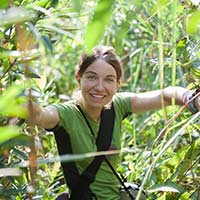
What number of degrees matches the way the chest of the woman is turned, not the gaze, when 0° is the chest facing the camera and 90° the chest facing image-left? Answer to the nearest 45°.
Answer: approximately 0°

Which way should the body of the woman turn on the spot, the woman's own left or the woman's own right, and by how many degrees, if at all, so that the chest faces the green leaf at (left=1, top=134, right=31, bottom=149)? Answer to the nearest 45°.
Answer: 0° — they already face it

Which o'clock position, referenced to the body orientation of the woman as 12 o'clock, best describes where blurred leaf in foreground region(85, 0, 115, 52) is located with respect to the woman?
The blurred leaf in foreground is roughly at 12 o'clock from the woman.
